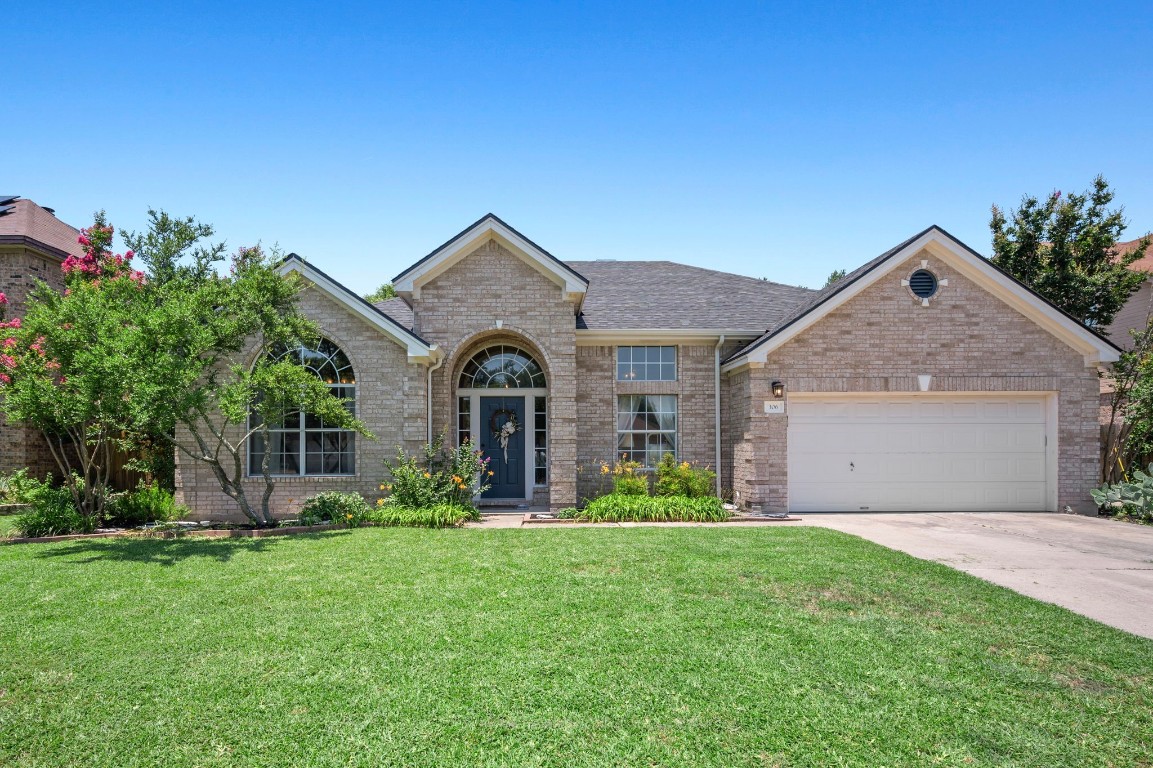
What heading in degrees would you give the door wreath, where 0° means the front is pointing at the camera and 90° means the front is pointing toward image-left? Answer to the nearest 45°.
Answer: approximately 0°

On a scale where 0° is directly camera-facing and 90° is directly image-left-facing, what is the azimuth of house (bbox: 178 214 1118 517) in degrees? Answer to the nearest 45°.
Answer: approximately 0°

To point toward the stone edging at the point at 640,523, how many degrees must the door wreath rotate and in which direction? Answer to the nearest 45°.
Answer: approximately 45° to its left

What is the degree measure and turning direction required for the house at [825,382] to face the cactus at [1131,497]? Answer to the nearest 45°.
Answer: approximately 90° to its left

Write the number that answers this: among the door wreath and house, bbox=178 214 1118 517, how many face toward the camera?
2

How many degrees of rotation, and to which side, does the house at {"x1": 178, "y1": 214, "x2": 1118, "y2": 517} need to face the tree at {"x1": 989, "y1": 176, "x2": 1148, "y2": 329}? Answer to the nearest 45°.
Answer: approximately 135° to its left

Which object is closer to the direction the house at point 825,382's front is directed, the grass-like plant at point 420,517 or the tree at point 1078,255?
the grass-like plant
